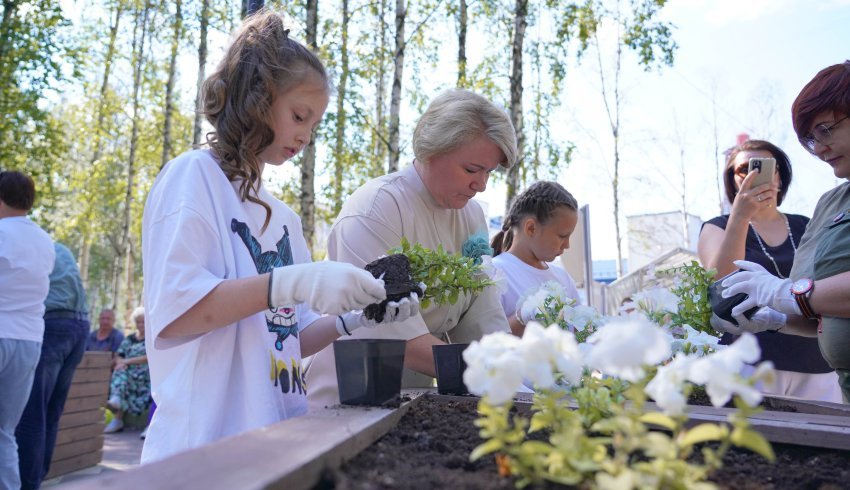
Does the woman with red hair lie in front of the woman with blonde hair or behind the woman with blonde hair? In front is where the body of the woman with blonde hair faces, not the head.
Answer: in front

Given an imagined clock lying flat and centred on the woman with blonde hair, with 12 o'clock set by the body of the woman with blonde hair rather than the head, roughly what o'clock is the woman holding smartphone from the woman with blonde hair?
The woman holding smartphone is roughly at 10 o'clock from the woman with blonde hair.

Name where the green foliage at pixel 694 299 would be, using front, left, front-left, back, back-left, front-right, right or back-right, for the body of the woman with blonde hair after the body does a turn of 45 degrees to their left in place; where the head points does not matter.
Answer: front

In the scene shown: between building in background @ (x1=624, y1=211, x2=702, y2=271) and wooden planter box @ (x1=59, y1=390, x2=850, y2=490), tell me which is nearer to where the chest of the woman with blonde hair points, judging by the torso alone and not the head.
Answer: the wooden planter box

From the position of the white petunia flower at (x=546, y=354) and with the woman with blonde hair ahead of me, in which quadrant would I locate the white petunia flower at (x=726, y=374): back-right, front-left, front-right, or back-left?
back-right

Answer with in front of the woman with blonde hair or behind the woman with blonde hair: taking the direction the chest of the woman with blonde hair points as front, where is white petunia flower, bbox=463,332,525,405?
in front

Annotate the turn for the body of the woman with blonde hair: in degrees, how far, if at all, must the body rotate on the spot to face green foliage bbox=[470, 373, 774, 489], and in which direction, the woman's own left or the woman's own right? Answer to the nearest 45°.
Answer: approximately 45° to the woman's own right

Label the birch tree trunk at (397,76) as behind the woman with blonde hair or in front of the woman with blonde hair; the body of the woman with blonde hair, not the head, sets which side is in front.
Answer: behind

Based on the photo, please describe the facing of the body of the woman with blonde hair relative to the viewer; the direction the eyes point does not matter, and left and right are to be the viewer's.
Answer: facing the viewer and to the right of the viewer

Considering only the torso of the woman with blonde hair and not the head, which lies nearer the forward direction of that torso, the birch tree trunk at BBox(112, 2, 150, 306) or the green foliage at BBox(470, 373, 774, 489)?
the green foliage

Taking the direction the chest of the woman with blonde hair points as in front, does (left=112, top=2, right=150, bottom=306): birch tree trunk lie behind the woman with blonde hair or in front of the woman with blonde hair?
behind

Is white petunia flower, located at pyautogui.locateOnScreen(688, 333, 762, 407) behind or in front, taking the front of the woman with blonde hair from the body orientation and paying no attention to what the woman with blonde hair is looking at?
in front
